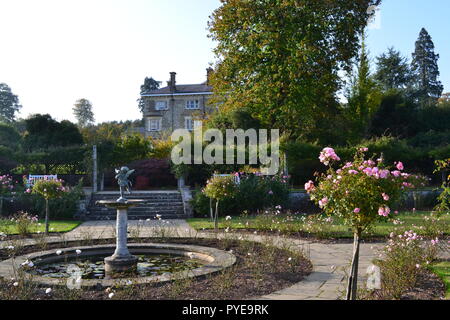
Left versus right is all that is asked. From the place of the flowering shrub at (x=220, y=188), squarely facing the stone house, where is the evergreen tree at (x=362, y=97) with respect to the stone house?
right

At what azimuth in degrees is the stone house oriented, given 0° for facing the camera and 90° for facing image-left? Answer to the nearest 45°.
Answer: approximately 0°

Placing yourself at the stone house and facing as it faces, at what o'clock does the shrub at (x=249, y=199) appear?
The shrub is roughly at 12 o'clock from the stone house.

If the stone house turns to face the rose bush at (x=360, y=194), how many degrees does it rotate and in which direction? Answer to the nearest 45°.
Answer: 0° — it already faces it

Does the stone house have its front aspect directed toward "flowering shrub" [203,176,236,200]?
yes

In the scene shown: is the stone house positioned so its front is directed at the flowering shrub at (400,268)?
yes
